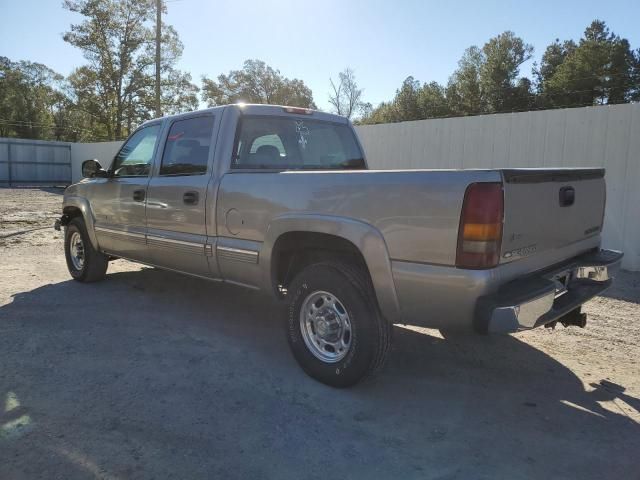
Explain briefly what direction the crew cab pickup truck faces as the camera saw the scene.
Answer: facing away from the viewer and to the left of the viewer

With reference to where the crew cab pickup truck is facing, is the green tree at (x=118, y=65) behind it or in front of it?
in front

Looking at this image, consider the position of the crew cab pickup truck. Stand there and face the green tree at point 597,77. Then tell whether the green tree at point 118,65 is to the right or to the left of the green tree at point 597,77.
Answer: left

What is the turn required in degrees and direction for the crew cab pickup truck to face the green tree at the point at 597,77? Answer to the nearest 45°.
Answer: approximately 90° to its right
